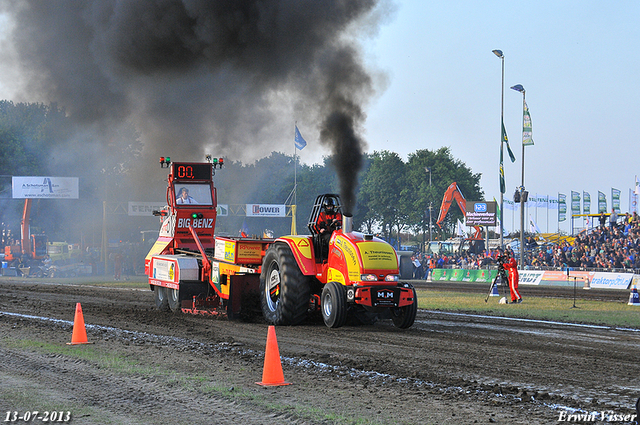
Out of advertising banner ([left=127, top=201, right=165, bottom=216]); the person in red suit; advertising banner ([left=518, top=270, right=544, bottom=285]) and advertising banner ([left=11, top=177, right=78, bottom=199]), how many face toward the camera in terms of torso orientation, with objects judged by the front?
3

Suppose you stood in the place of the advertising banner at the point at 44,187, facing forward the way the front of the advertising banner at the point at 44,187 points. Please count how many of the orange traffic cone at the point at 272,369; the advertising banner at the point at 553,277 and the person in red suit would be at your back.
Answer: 0

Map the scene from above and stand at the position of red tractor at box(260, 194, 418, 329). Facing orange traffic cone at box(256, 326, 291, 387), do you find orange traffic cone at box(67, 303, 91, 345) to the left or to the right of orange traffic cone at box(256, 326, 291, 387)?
right

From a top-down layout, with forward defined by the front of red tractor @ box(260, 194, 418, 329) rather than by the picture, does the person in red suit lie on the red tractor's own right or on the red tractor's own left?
on the red tractor's own left

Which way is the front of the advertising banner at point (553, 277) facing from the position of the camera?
facing the viewer

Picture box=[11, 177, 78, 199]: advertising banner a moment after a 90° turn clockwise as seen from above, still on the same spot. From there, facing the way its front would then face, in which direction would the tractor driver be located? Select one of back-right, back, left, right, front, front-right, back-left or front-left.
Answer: left

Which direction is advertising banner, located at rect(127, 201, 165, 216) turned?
toward the camera

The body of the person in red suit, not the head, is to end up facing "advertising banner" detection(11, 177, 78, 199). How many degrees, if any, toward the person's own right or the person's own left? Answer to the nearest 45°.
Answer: approximately 45° to the person's own right

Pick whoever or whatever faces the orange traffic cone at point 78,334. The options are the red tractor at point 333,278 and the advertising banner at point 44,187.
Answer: the advertising banner

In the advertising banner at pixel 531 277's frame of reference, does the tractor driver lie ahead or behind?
ahead

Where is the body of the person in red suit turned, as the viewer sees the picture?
to the viewer's left

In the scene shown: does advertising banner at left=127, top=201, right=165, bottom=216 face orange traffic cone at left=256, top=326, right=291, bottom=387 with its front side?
yes

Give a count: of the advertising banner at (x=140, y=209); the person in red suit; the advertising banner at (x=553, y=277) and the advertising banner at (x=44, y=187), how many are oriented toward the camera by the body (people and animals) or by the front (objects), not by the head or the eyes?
3

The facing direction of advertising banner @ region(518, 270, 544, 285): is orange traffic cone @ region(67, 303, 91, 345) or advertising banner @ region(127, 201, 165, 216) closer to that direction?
the orange traffic cone
